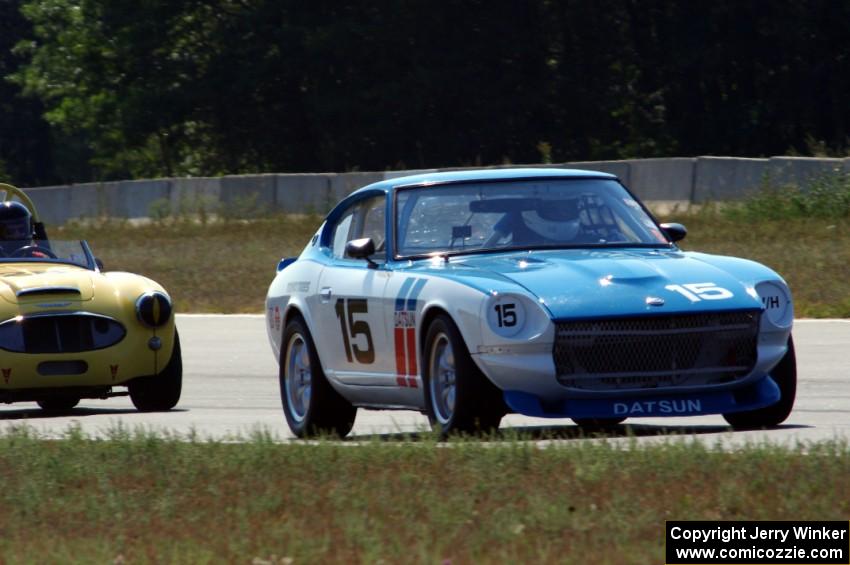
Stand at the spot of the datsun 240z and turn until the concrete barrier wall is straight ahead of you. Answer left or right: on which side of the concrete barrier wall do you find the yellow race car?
left

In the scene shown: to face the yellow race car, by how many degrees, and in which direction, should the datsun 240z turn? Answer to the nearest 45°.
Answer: approximately 180°

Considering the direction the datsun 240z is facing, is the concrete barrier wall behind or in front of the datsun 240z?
behind

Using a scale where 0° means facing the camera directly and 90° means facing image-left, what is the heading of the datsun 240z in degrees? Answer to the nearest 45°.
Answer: approximately 315°
